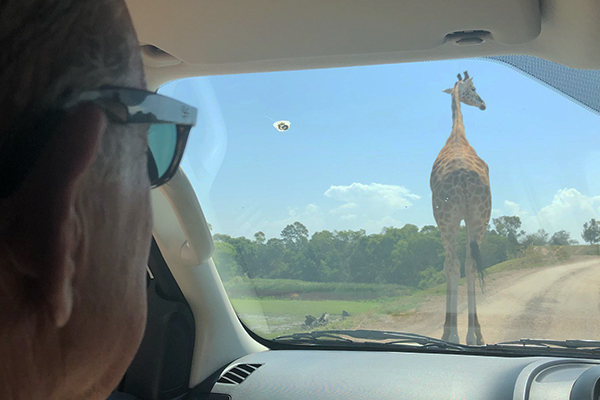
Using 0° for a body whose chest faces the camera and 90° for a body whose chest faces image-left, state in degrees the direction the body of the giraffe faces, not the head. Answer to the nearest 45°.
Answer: approximately 180°

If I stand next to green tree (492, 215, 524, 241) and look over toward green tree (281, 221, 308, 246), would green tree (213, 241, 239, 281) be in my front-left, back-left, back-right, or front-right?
front-left
